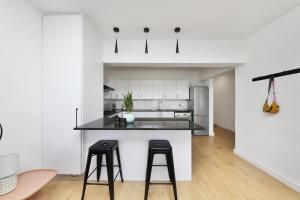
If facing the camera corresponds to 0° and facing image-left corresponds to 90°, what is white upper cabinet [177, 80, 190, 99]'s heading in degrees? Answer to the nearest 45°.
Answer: approximately 0°

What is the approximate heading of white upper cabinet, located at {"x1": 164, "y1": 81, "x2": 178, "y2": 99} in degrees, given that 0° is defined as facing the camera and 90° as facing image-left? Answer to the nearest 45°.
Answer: approximately 0°

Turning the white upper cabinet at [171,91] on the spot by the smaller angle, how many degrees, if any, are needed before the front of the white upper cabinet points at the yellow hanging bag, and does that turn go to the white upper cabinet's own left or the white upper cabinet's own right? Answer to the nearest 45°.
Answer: approximately 45° to the white upper cabinet's own left

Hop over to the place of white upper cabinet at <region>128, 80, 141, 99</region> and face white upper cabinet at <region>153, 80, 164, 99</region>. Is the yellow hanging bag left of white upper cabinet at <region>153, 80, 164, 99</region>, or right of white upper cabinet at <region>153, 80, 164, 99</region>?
right

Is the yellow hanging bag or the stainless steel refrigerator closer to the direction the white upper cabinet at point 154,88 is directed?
the yellow hanging bag
